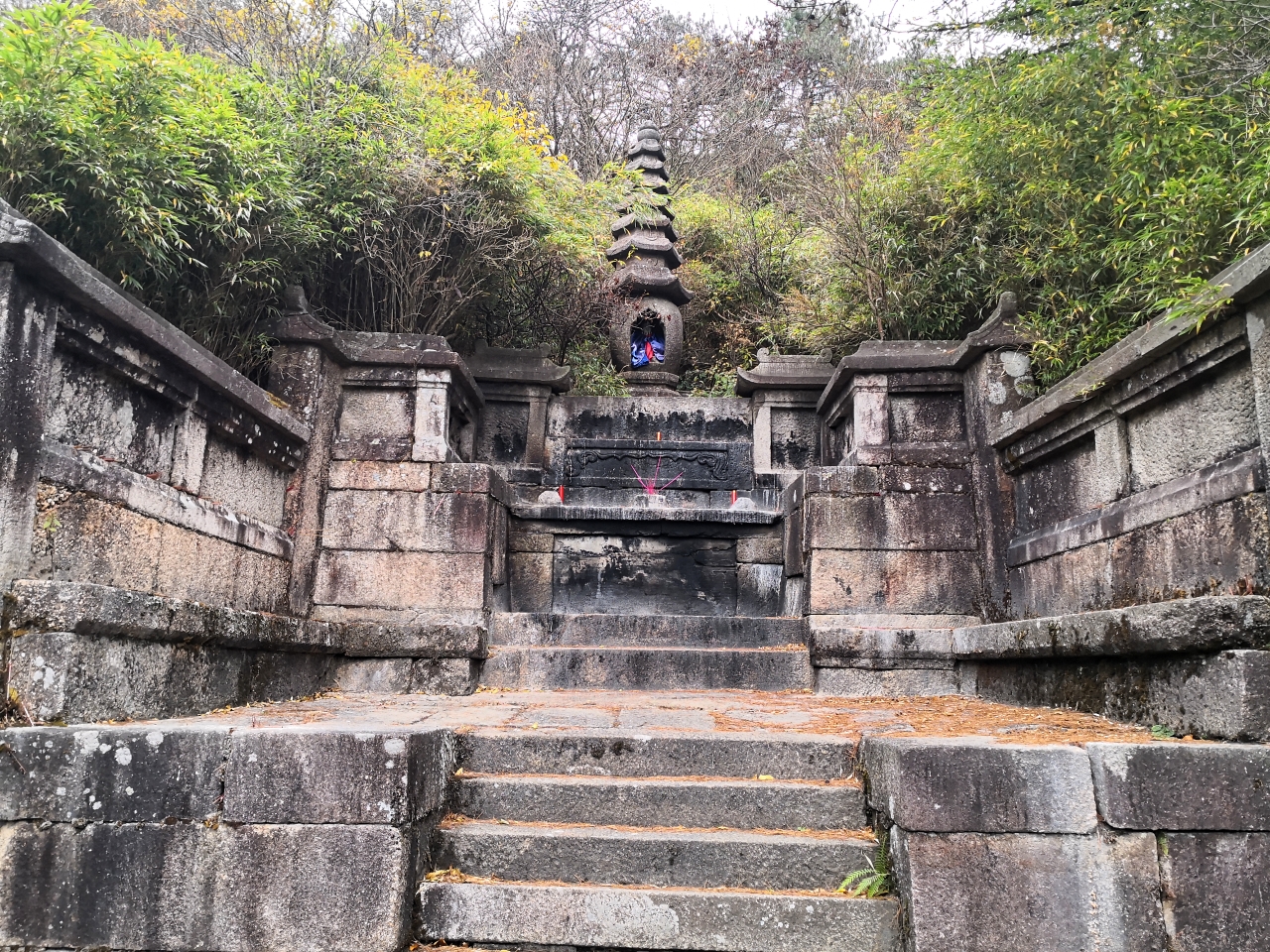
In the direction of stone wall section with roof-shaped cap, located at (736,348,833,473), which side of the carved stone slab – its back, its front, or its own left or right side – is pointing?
left

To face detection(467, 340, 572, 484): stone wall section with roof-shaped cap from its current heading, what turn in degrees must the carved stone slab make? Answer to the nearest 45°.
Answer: approximately 90° to its right

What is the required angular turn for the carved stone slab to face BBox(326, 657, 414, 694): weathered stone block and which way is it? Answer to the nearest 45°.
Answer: approximately 45° to its right

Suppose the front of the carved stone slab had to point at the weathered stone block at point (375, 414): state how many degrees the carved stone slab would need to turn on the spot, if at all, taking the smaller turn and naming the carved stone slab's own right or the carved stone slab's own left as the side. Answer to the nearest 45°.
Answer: approximately 45° to the carved stone slab's own right

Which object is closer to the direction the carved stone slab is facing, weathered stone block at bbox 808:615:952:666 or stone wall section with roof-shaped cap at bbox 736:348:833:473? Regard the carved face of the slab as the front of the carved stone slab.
the weathered stone block

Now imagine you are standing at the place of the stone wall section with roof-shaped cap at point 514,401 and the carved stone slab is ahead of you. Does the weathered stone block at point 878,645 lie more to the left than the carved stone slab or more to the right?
right

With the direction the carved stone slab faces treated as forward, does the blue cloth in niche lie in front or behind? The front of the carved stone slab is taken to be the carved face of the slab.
behind

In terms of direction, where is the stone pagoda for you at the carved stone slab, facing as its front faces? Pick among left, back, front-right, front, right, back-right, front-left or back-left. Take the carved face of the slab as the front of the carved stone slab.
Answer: back

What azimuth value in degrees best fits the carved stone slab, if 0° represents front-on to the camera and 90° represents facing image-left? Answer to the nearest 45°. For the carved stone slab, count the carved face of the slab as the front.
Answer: approximately 0°
